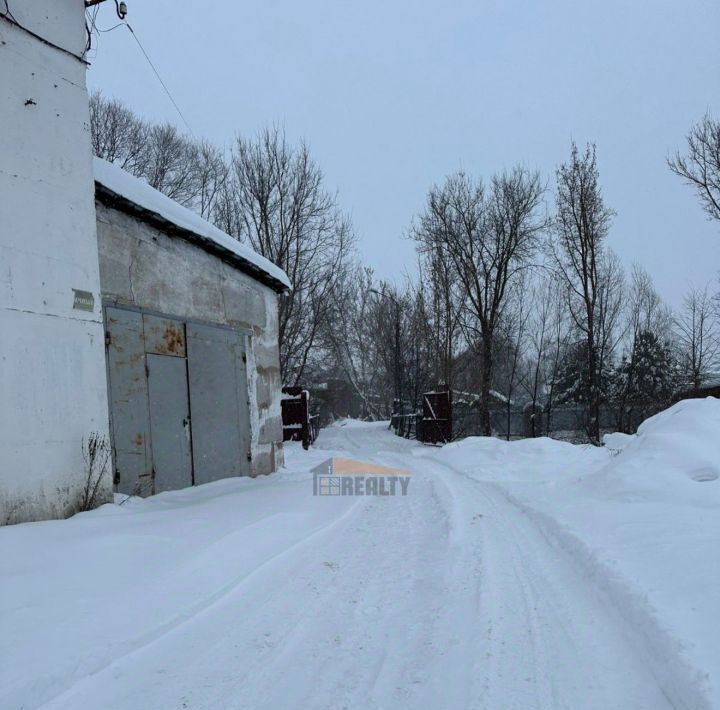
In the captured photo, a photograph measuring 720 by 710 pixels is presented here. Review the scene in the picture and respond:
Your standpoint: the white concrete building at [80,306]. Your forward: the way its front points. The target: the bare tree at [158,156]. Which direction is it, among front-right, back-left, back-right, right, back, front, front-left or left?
back-left

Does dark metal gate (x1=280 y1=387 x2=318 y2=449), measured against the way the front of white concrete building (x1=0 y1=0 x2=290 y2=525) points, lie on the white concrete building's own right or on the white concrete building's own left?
on the white concrete building's own left

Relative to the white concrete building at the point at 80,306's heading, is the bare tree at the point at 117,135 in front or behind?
behind

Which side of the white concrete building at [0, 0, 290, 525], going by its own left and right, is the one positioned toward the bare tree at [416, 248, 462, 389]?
left

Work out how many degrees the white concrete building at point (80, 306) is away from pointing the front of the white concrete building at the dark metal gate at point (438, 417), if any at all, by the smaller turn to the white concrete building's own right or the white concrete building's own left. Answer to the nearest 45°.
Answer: approximately 90° to the white concrete building's own left

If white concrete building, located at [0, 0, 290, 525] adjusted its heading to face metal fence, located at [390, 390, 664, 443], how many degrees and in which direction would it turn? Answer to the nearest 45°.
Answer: approximately 90° to its left
